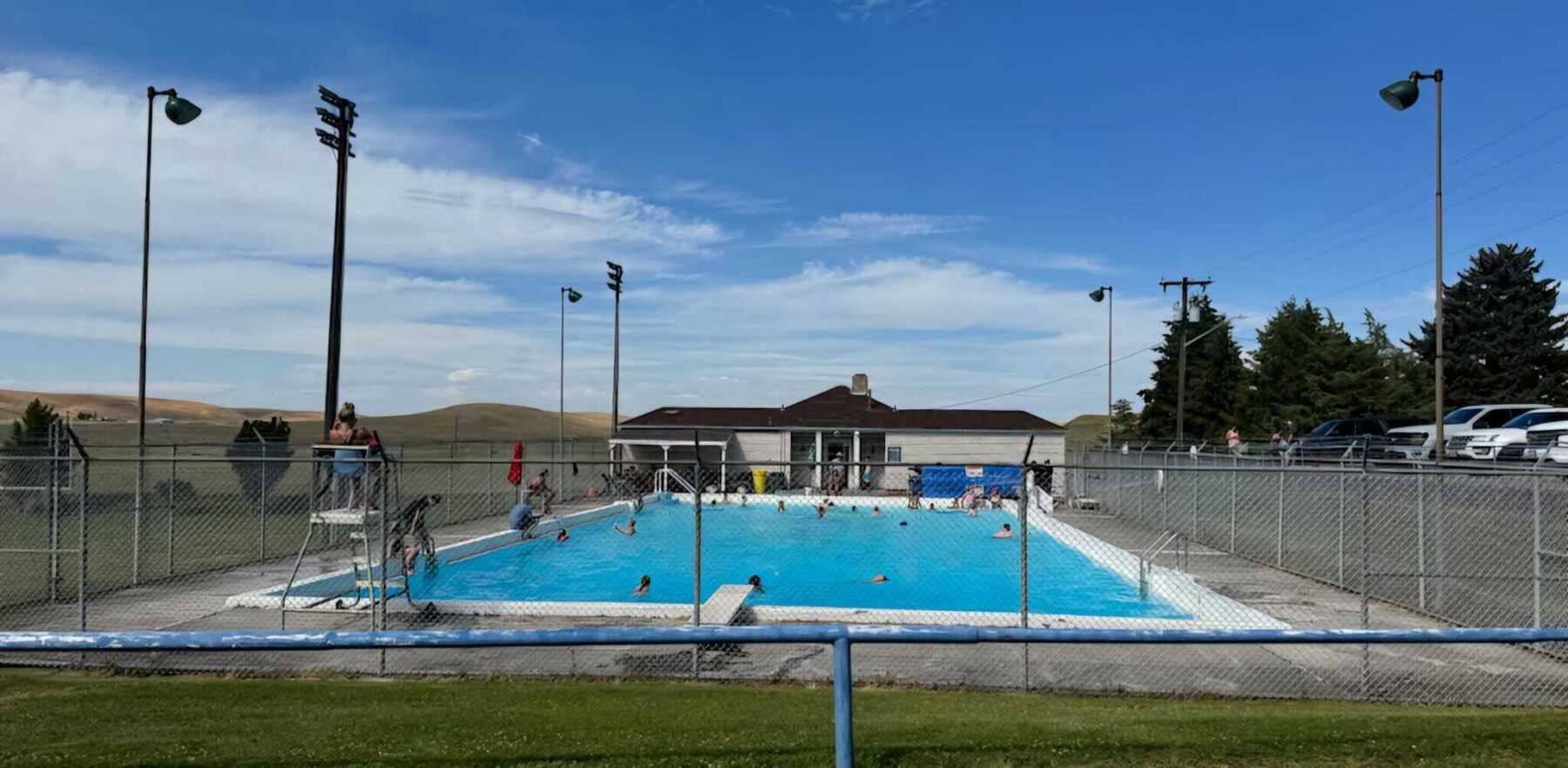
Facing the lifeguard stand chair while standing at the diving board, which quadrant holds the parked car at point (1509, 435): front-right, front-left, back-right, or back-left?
back-right

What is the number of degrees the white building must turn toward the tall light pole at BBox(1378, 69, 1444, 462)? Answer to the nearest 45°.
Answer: approximately 45° to its left

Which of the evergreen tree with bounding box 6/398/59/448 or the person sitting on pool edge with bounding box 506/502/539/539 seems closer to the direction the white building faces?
the person sitting on pool edge

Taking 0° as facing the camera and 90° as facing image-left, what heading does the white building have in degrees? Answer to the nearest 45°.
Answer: approximately 0°

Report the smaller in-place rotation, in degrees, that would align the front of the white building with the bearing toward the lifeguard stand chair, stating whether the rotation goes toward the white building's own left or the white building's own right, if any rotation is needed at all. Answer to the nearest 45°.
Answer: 0° — it already faces it

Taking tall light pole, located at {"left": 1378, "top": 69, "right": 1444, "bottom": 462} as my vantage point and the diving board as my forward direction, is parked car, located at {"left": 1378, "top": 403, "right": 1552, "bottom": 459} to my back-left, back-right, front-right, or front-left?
back-right
